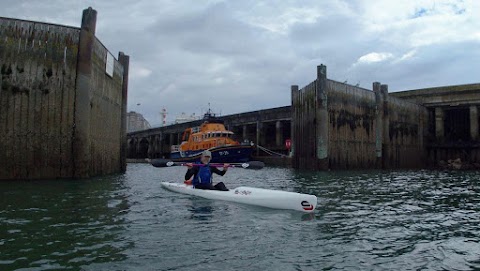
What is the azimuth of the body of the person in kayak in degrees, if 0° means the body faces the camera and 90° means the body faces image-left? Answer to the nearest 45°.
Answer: approximately 315°

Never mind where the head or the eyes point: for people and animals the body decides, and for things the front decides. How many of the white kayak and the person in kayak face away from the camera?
0

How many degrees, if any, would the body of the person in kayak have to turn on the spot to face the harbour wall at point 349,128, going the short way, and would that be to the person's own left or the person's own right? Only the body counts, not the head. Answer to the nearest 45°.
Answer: approximately 90° to the person's own left

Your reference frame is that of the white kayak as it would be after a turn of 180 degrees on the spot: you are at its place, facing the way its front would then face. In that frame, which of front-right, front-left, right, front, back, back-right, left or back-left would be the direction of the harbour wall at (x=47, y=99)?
front

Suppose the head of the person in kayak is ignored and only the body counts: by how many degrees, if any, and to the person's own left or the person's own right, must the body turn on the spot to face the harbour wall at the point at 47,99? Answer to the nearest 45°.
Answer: approximately 180°

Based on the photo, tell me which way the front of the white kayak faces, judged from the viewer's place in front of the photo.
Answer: facing the viewer and to the right of the viewer

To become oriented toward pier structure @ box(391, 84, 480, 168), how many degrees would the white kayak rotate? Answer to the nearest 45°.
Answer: approximately 90° to its left
